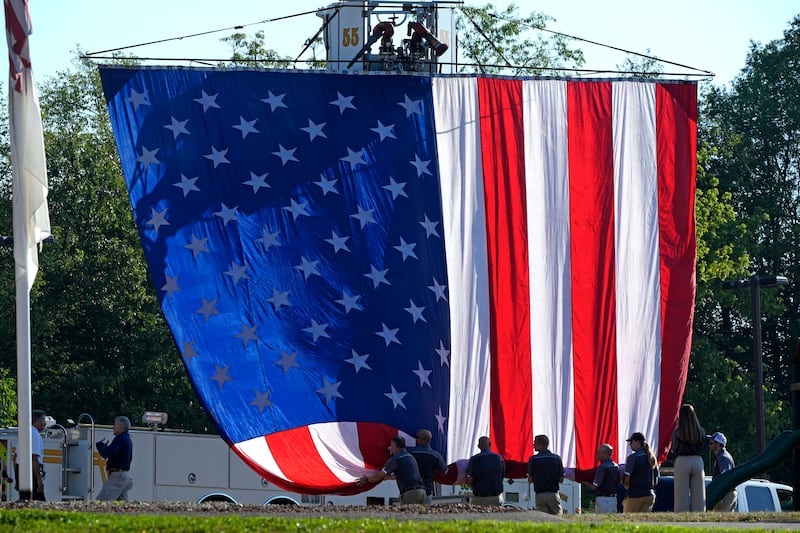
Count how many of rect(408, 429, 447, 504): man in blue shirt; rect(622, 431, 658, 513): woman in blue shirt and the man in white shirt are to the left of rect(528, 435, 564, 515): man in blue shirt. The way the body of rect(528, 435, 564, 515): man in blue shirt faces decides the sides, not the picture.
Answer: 2

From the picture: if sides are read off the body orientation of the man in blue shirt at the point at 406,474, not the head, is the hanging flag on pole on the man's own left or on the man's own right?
on the man's own left

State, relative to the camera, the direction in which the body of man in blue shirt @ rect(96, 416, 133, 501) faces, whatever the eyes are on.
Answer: to the viewer's left

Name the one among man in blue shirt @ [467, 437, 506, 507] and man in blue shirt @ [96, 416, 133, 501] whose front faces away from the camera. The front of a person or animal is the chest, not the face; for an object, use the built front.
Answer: man in blue shirt @ [467, 437, 506, 507]

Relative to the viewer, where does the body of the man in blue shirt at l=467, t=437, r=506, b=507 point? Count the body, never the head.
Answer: away from the camera

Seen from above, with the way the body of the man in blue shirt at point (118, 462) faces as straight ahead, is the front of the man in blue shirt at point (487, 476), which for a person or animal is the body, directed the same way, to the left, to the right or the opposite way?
to the right

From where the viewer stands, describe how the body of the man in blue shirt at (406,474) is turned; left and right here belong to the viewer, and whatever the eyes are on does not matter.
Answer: facing away from the viewer and to the left of the viewer

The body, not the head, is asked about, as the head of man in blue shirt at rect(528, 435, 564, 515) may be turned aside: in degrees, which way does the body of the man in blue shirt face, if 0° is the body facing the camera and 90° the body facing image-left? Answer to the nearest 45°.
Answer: approximately 180°

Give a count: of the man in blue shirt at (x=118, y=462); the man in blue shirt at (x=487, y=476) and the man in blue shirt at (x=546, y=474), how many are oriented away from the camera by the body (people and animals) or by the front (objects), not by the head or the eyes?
2

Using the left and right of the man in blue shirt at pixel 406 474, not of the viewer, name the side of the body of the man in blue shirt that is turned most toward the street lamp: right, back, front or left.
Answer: right
